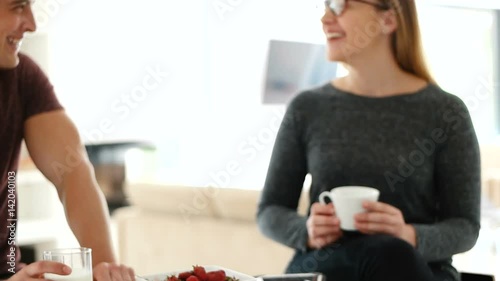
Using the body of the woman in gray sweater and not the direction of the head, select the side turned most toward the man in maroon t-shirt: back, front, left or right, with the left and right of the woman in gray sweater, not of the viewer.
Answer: right

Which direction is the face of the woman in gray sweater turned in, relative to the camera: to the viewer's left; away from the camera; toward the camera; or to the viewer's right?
to the viewer's left

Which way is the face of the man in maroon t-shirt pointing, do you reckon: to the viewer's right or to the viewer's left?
to the viewer's right

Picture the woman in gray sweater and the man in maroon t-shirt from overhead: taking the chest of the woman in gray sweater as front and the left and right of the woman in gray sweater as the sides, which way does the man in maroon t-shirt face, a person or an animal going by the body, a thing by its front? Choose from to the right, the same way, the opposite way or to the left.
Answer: to the left

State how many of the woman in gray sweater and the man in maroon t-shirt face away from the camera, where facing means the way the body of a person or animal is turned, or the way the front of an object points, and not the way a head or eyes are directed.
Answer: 0

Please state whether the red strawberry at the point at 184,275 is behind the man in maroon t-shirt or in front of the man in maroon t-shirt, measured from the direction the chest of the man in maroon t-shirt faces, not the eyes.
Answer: in front

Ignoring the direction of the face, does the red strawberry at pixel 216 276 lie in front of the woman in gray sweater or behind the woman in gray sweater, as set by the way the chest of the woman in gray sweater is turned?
in front
